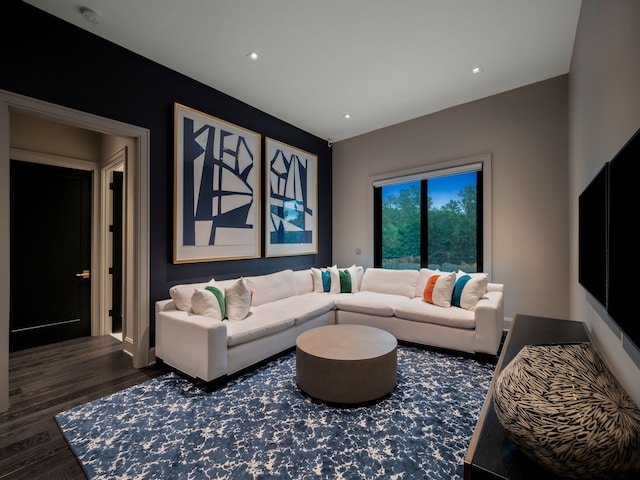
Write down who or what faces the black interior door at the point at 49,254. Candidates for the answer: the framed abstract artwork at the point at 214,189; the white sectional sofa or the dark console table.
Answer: the dark console table

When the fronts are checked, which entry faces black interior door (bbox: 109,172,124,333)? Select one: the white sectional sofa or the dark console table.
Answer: the dark console table

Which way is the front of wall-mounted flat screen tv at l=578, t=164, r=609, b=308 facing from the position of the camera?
facing to the left of the viewer

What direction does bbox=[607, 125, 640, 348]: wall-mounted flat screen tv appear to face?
to the viewer's left

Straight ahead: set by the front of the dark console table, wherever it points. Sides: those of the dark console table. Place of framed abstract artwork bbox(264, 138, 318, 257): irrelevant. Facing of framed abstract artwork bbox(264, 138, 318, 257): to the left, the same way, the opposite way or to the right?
the opposite way

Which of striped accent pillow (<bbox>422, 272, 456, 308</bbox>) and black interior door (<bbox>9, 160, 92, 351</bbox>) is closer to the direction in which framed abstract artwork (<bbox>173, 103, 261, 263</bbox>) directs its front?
the striped accent pillow

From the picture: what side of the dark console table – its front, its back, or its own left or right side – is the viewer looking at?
left

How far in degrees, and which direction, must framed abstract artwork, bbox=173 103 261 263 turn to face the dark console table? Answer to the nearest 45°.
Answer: approximately 45° to its right

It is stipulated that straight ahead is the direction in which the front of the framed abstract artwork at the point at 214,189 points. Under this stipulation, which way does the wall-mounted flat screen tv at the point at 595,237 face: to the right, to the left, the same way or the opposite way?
the opposite way

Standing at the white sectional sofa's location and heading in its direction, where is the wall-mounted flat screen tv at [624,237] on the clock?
The wall-mounted flat screen tv is roughly at 11 o'clock from the white sectional sofa.
